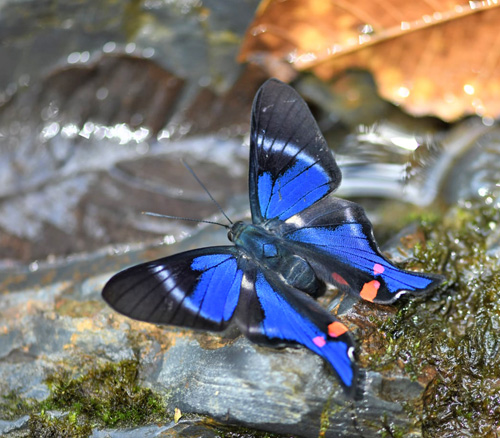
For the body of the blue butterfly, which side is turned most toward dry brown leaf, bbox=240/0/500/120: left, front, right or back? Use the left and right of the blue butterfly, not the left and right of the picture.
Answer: right

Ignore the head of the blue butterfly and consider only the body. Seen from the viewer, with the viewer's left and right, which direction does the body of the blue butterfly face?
facing away from the viewer and to the left of the viewer
